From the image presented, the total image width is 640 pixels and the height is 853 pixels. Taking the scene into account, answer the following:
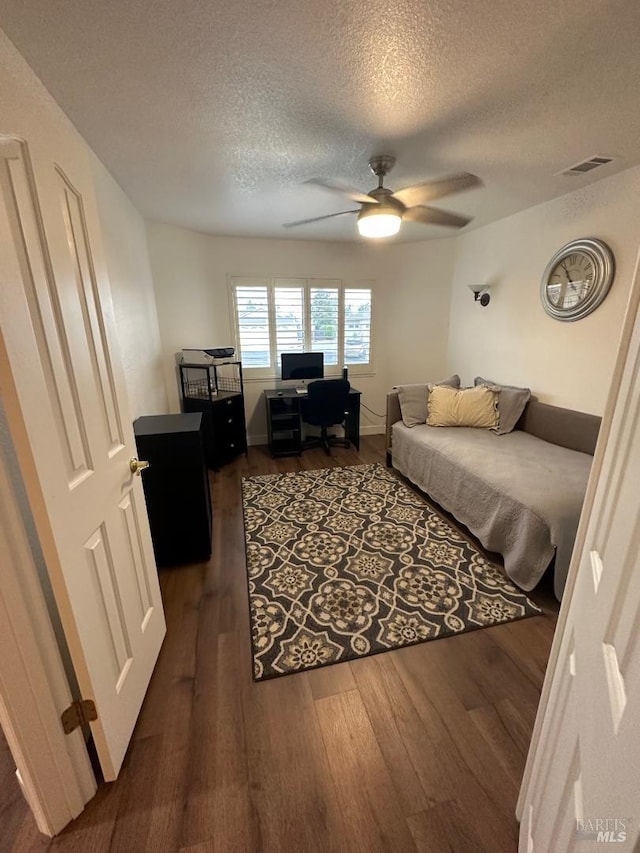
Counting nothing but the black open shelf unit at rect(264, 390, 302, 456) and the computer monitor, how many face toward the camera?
2

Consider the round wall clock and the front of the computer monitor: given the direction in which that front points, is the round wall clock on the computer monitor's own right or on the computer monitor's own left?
on the computer monitor's own left

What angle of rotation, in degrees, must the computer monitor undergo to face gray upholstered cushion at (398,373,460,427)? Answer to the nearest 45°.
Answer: approximately 45° to its left

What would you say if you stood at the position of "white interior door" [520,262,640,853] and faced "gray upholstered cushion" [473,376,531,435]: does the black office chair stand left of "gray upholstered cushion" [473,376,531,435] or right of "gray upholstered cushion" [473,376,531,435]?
left

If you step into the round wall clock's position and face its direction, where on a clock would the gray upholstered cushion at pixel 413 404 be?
The gray upholstered cushion is roughly at 1 o'clock from the round wall clock.

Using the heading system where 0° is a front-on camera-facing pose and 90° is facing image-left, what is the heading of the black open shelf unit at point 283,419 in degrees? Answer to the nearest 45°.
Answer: approximately 0°

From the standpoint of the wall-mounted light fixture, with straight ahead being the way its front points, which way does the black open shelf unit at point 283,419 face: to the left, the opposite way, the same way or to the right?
to the left

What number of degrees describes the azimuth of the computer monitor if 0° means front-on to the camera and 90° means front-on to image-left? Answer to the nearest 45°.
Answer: approximately 0°

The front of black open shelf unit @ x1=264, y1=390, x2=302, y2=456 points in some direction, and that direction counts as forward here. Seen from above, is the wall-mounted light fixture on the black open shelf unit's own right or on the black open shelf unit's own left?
on the black open shelf unit's own left
